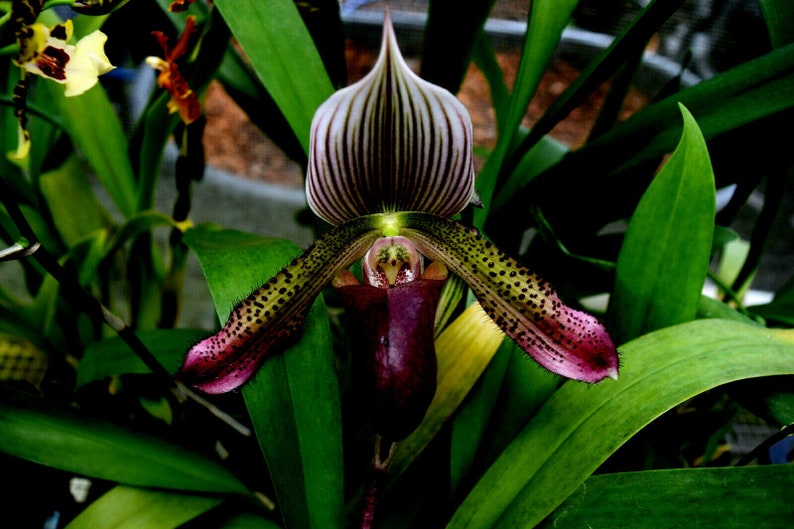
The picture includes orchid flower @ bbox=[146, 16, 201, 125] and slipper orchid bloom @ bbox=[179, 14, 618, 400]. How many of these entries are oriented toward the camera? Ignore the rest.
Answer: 1

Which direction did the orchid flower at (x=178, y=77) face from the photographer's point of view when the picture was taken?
facing to the left of the viewer

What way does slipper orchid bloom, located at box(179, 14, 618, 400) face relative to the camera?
toward the camera
